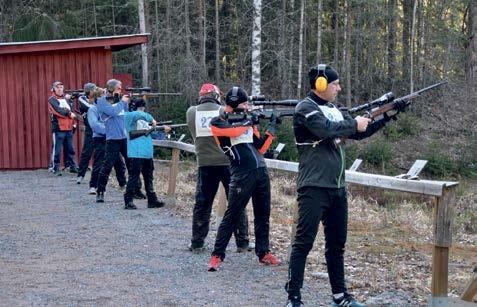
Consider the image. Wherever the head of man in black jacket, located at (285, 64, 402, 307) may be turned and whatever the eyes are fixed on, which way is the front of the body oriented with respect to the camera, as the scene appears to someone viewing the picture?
to the viewer's right

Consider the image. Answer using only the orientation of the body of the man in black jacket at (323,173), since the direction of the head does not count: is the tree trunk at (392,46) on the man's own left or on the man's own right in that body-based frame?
on the man's own left

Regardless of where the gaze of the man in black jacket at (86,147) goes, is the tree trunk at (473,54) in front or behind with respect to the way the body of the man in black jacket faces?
in front

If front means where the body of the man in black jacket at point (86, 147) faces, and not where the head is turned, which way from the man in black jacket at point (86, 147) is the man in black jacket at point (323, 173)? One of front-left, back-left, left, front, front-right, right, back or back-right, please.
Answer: right

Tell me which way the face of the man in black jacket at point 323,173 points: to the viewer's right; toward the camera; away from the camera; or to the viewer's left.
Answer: to the viewer's right

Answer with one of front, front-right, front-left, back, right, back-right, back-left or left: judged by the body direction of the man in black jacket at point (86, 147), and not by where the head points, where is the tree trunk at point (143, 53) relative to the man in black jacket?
left

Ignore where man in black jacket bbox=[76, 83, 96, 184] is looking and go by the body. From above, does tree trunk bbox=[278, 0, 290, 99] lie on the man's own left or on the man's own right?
on the man's own left

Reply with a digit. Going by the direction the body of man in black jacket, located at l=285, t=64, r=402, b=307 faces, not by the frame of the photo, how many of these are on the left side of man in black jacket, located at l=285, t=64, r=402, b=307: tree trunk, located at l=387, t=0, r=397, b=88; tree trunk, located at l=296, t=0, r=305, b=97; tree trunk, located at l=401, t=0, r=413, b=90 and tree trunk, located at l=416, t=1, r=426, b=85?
4

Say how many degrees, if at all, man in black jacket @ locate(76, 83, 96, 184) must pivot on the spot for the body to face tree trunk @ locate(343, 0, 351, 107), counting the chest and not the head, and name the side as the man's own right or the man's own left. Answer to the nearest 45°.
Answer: approximately 45° to the man's own left

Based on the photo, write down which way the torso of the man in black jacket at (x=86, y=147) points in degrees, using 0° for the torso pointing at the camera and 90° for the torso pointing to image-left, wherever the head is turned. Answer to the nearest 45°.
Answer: approximately 270°
